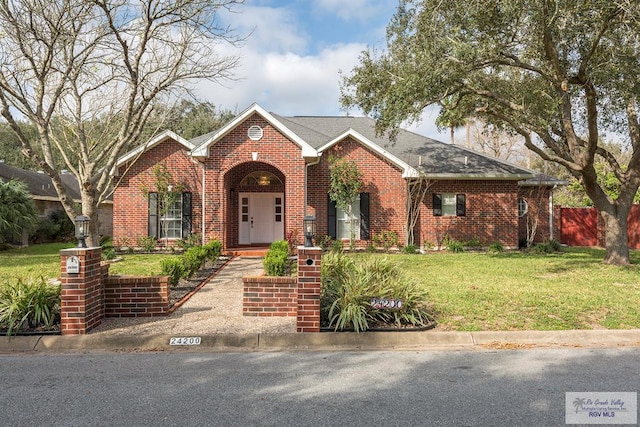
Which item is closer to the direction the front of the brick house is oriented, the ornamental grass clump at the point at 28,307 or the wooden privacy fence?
the ornamental grass clump

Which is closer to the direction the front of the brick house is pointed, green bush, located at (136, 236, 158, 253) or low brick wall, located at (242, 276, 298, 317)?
the low brick wall

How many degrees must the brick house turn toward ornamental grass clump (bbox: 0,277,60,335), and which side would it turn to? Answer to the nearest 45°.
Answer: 0° — it already faces it

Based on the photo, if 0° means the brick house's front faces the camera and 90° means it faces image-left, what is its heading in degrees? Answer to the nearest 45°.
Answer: approximately 0°

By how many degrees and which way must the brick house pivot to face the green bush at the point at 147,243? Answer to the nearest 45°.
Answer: approximately 90° to its right

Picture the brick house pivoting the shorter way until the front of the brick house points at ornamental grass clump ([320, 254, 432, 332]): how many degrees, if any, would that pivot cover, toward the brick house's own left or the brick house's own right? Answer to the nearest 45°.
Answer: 0° — it already faces it
